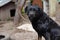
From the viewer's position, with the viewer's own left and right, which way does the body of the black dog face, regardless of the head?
facing the viewer and to the left of the viewer

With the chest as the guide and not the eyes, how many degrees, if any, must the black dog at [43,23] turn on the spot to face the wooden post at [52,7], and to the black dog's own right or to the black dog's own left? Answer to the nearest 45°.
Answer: approximately 135° to the black dog's own right
